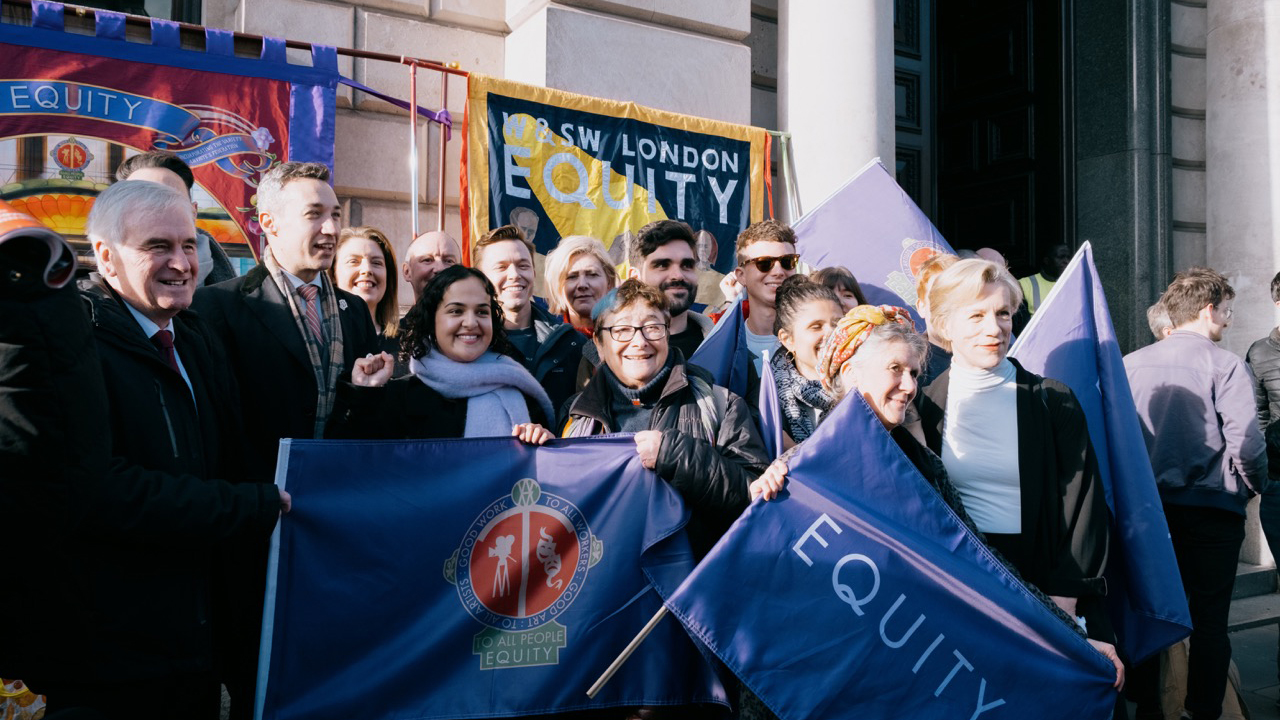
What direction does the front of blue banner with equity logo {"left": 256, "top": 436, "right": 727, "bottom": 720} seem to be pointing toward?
toward the camera

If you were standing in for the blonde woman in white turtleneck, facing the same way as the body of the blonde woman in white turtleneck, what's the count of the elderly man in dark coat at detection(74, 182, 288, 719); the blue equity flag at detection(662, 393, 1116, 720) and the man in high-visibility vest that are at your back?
1

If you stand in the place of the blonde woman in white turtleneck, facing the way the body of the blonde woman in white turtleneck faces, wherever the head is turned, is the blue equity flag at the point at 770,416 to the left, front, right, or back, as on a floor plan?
right

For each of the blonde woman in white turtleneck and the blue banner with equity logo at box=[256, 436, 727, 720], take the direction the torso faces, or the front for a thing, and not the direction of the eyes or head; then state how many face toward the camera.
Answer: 2

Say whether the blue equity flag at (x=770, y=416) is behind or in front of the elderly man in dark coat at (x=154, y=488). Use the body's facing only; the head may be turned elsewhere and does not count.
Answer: in front

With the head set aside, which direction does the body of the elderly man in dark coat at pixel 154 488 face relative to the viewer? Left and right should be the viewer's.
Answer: facing the viewer and to the right of the viewer

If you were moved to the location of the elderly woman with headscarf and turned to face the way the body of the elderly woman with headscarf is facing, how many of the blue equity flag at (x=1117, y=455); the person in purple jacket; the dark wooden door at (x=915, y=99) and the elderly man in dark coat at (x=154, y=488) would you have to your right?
1

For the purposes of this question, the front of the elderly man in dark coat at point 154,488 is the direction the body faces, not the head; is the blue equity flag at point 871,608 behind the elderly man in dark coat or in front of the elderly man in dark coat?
in front

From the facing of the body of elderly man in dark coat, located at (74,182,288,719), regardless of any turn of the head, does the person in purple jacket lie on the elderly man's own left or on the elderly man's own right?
on the elderly man's own left

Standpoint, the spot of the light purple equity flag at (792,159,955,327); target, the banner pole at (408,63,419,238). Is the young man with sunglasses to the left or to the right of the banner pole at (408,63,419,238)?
left

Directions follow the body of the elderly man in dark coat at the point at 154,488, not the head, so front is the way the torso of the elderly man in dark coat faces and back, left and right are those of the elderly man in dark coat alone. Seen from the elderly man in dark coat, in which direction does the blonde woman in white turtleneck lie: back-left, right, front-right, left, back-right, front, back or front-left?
front-left

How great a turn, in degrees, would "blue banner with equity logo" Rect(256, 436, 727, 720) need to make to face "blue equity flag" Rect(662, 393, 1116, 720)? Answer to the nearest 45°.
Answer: approximately 90° to its left
